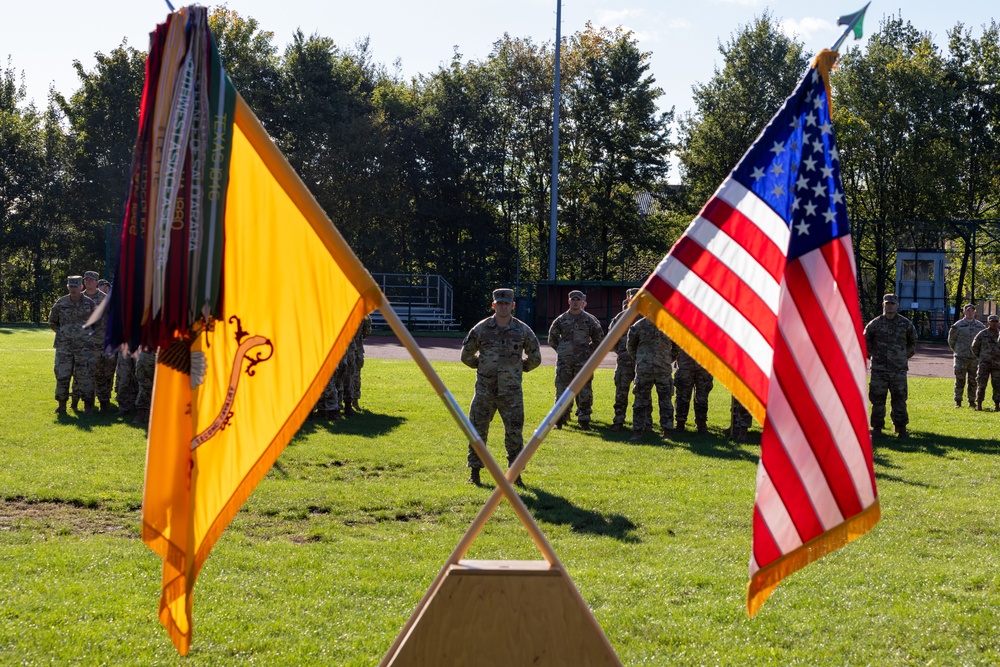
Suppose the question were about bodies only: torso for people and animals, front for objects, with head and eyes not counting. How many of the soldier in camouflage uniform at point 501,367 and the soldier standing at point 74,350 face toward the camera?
2

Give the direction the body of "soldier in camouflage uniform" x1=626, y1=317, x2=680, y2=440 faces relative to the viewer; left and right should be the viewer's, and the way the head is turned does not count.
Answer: facing the viewer

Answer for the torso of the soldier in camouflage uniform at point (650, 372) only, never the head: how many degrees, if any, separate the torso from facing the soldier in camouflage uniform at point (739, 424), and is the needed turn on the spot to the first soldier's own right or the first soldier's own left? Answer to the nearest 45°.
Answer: approximately 90° to the first soldier's own left

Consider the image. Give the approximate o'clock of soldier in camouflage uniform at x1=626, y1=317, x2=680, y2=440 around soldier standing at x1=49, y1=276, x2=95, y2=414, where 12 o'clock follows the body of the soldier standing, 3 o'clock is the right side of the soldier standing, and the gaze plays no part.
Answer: The soldier in camouflage uniform is roughly at 10 o'clock from the soldier standing.

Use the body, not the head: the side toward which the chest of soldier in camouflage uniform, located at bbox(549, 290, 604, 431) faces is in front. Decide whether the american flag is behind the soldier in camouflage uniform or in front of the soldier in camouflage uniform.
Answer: in front

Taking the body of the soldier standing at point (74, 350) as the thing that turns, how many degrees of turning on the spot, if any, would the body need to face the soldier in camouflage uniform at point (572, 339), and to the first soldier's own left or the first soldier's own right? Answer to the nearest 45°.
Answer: approximately 45° to the first soldier's own left

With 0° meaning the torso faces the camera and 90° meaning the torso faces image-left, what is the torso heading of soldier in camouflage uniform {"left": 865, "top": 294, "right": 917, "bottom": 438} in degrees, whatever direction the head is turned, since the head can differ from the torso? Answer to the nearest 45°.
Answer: approximately 0°

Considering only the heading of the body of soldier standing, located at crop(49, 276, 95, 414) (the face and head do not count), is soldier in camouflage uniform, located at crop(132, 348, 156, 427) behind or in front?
in front

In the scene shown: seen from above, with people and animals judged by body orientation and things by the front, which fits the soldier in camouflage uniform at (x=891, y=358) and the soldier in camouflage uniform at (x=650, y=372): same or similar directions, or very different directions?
same or similar directions

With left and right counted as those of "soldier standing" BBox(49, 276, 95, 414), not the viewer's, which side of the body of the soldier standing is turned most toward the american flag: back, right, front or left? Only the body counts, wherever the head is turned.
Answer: front

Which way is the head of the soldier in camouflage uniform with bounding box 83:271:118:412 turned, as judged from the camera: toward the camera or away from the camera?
toward the camera

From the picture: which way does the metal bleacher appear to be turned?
toward the camera

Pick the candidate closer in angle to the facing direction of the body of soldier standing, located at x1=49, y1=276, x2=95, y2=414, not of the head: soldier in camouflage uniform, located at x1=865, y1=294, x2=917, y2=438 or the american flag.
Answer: the american flag

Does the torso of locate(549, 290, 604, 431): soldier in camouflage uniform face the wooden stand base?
yes

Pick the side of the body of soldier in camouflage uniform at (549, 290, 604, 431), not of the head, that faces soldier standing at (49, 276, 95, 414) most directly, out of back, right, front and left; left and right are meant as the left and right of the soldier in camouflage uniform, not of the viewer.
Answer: right

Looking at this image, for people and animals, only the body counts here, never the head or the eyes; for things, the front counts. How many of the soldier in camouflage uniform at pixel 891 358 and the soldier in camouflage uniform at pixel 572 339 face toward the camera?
2
